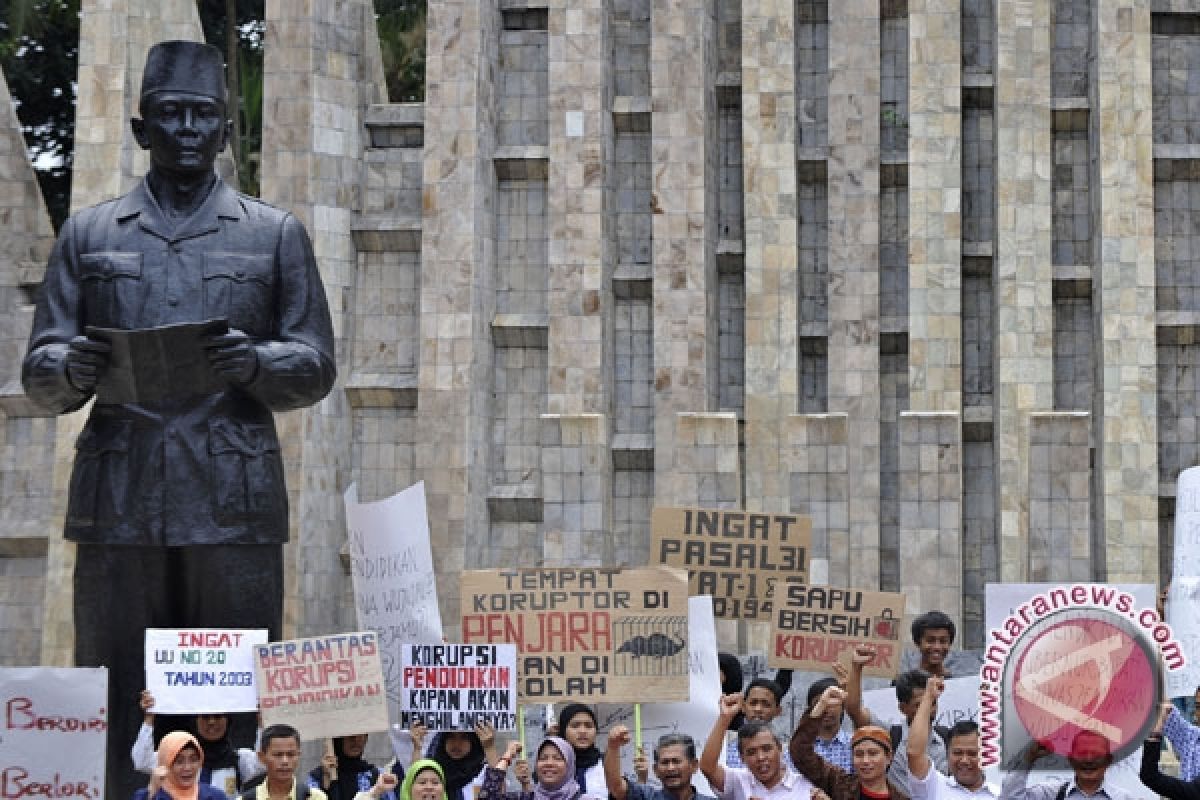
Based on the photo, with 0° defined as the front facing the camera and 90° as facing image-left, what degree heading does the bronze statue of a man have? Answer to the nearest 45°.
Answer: approximately 0°
